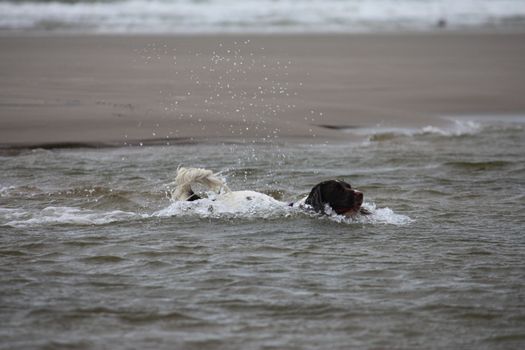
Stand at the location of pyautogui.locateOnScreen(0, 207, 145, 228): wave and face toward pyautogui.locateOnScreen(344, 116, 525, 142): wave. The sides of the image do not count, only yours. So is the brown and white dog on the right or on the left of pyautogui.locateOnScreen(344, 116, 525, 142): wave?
right

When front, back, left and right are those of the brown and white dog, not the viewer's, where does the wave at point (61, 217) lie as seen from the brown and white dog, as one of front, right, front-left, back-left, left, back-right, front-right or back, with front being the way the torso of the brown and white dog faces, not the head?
back

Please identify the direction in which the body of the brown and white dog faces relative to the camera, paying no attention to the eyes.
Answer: to the viewer's right

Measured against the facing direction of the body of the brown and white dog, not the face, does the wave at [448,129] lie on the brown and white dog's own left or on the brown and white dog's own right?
on the brown and white dog's own left
